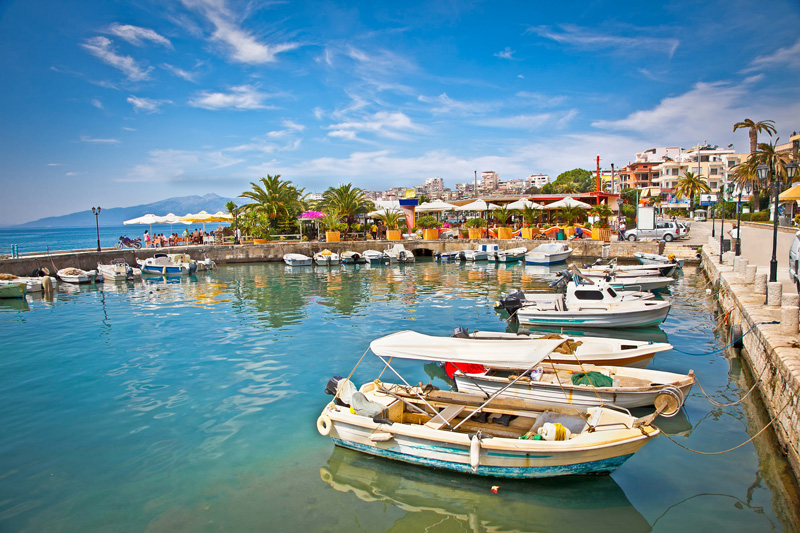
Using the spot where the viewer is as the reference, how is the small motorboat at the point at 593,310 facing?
facing to the right of the viewer

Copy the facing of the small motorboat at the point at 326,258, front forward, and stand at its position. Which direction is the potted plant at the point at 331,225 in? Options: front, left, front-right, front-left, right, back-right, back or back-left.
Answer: front

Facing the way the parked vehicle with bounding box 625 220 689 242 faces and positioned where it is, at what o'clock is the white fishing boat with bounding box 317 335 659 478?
The white fishing boat is roughly at 9 o'clock from the parked vehicle.

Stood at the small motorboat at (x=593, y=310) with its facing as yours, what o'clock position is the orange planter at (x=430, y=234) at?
The orange planter is roughly at 8 o'clock from the small motorboat.

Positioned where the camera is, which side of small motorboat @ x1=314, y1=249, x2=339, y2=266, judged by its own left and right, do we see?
back

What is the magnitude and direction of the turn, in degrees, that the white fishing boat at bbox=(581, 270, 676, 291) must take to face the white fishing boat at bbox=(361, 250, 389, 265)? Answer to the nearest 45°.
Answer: approximately 135° to its left

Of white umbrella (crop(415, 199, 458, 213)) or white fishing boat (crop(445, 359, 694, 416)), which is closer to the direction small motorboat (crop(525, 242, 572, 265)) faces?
the white umbrella

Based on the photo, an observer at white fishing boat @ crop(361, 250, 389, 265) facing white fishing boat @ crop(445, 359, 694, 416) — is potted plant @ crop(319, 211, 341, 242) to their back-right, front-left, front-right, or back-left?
back-right

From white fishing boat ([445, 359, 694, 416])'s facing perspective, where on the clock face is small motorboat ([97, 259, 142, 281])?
The small motorboat is roughly at 7 o'clock from the white fishing boat.

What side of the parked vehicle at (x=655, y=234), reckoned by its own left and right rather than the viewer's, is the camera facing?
left

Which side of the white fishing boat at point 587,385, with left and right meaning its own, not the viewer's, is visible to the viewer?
right
